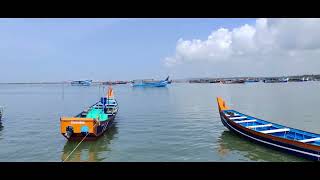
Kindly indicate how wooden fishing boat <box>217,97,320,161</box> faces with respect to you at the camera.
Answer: facing away from the viewer and to the left of the viewer
